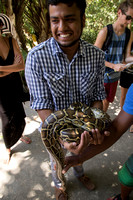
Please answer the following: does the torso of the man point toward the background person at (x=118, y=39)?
no

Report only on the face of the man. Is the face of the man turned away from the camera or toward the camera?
toward the camera

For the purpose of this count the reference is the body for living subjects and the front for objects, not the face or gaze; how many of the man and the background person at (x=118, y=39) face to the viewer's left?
0

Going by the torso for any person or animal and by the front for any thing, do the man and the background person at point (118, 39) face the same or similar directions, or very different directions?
same or similar directions

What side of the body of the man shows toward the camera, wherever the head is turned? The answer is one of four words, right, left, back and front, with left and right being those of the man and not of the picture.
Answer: front

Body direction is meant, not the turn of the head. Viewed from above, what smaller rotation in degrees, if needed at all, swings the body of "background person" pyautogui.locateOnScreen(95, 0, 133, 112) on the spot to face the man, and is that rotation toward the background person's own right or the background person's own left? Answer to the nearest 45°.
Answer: approximately 45° to the background person's own right
